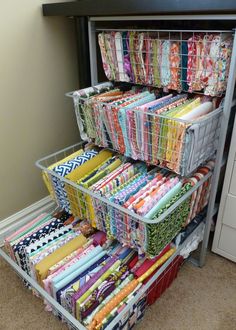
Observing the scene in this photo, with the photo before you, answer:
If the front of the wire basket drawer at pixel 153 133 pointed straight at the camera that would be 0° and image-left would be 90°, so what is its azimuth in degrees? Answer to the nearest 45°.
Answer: approximately 45°

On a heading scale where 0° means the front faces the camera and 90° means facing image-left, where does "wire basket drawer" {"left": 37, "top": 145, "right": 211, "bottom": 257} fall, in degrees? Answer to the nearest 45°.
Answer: approximately 45°

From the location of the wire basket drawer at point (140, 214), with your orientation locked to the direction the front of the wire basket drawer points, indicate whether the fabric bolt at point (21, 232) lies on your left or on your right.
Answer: on your right
